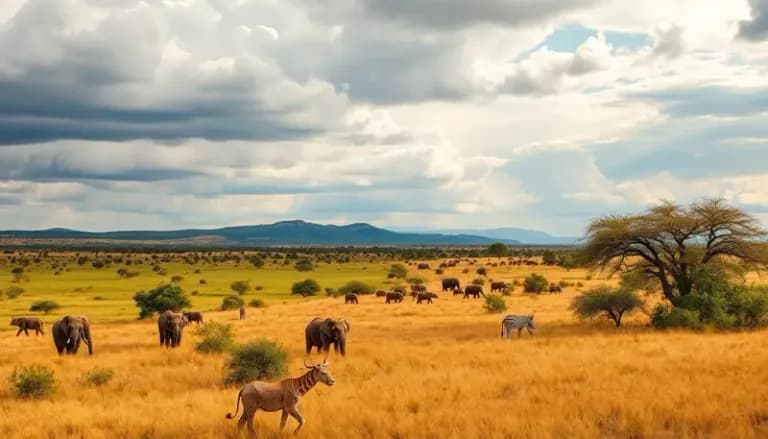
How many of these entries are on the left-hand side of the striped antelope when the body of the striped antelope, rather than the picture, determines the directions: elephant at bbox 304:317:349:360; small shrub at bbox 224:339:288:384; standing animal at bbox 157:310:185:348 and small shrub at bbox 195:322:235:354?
4

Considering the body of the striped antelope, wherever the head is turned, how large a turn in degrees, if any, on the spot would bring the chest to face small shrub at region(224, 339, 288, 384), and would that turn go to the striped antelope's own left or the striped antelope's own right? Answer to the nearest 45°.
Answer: approximately 90° to the striped antelope's own left

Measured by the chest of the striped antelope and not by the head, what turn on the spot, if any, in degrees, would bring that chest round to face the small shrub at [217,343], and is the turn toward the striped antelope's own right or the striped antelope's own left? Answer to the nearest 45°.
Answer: approximately 90° to the striped antelope's own left

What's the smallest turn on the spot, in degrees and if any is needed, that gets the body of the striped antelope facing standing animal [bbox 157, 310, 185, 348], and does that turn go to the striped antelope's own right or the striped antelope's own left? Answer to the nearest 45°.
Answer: approximately 90° to the striped antelope's own left

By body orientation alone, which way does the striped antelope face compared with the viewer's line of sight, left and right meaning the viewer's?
facing to the right of the viewer

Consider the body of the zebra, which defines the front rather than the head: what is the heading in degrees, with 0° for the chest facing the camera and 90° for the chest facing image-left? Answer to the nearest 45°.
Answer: approximately 270°
